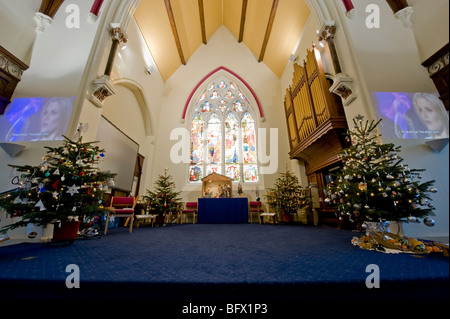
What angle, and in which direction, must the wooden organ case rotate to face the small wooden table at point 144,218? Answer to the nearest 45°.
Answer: approximately 45° to its right

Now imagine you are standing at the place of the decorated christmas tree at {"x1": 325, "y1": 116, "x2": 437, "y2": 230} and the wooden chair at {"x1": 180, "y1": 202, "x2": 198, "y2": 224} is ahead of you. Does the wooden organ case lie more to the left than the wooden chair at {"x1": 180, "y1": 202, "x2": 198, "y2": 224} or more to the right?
right

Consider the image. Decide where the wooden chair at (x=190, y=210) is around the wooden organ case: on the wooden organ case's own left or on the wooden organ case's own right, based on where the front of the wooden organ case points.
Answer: on the wooden organ case's own right

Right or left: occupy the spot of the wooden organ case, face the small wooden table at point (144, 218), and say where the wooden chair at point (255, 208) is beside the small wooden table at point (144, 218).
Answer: right

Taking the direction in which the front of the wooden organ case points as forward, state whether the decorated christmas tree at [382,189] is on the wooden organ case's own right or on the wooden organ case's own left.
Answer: on the wooden organ case's own left

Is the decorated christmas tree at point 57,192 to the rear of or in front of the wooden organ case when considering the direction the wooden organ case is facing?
in front

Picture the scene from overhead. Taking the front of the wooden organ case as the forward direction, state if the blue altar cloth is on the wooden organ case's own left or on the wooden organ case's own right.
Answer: on the wooden organ case's own right

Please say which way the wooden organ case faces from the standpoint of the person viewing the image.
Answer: facing the viewer and to the left of the viewer

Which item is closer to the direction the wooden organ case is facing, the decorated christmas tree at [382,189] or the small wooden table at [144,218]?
the small wooden table

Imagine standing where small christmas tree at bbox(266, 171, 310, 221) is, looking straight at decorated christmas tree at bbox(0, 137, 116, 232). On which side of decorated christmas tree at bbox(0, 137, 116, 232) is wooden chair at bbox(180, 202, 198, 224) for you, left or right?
right

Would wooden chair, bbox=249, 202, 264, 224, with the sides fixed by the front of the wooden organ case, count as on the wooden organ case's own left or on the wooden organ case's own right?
on the wooden organ case's own right

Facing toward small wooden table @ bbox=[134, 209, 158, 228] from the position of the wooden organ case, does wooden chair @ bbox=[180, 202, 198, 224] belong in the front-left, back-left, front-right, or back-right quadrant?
front-right

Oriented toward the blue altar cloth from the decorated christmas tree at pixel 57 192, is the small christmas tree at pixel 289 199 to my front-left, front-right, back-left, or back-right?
front-right
